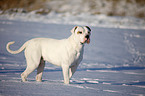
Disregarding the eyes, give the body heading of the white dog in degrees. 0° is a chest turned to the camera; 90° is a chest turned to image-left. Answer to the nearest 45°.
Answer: approximately 270°
